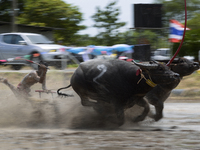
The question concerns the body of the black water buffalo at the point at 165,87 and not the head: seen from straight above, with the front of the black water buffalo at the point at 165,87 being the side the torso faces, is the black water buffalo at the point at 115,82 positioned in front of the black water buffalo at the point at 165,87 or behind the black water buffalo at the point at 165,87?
behind

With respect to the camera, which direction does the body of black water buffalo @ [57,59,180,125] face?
to the viewer's right

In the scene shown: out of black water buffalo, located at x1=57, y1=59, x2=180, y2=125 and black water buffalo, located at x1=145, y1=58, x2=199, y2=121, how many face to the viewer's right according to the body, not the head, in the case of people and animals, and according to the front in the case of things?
2

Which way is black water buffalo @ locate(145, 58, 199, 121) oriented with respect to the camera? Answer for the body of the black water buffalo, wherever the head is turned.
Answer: to the viewer's right

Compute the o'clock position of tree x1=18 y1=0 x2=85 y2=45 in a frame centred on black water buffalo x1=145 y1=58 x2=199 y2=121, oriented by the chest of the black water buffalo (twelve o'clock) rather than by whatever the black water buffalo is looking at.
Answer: The tree is roughly at 8 o'clock from the black water buffalo.

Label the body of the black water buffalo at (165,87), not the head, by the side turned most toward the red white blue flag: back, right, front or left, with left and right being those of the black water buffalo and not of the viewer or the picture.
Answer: left

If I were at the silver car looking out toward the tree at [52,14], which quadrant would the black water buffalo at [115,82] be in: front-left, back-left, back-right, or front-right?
back-right

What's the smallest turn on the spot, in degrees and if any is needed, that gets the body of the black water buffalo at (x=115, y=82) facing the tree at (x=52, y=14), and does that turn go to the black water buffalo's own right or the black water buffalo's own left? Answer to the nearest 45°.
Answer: approximately 90° to the black water buffalo's own left
